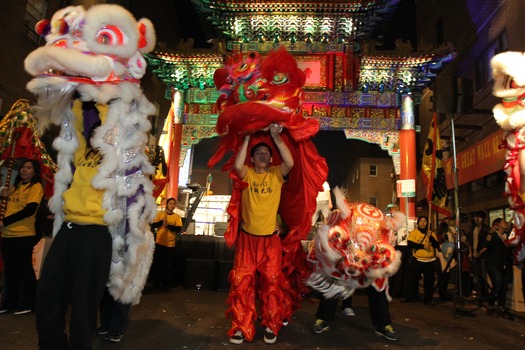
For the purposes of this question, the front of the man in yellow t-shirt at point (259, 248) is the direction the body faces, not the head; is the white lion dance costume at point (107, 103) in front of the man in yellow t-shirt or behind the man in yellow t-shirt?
in front

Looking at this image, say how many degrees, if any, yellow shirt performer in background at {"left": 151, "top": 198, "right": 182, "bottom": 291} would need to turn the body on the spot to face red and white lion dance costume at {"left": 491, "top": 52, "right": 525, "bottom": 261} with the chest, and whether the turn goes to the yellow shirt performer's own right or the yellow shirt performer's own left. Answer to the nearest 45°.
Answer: approximately 45° to the yellow shirt performer's own left

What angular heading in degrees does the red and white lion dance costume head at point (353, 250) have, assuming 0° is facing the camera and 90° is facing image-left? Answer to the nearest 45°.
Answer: approximately 45°

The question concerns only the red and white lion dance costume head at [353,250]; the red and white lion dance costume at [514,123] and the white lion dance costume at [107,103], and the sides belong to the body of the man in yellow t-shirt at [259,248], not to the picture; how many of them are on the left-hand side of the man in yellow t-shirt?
2

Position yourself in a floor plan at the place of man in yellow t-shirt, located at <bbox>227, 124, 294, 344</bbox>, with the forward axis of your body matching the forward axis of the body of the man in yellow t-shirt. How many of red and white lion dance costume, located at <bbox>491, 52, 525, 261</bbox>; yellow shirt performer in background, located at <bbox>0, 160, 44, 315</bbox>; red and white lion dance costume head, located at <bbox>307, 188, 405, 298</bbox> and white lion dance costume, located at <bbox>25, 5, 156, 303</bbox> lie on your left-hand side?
2

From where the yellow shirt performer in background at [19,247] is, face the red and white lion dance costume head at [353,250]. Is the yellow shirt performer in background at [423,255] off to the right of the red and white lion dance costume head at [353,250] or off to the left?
left

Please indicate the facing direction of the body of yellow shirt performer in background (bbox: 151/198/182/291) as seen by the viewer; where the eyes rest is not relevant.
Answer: toward the camera

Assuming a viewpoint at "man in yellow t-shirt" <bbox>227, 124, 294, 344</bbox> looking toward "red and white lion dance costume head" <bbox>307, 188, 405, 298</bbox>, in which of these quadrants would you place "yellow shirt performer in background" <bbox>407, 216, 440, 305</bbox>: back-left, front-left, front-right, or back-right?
front-left

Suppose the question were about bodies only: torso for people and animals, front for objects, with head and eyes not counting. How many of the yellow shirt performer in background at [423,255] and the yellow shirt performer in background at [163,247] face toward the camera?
2

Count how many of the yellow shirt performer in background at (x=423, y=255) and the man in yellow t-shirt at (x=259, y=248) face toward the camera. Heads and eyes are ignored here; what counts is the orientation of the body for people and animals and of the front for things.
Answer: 2

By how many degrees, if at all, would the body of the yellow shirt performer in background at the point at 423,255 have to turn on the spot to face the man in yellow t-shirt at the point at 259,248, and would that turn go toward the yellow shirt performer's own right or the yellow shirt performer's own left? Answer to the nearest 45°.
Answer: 0° — they already face them

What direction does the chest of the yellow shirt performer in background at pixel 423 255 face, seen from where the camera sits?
toward the camera

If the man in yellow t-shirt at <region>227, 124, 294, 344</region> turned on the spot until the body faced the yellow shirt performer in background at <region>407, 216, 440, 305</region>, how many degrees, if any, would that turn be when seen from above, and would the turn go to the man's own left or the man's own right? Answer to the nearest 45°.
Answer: approximately 135° to the man's own left
